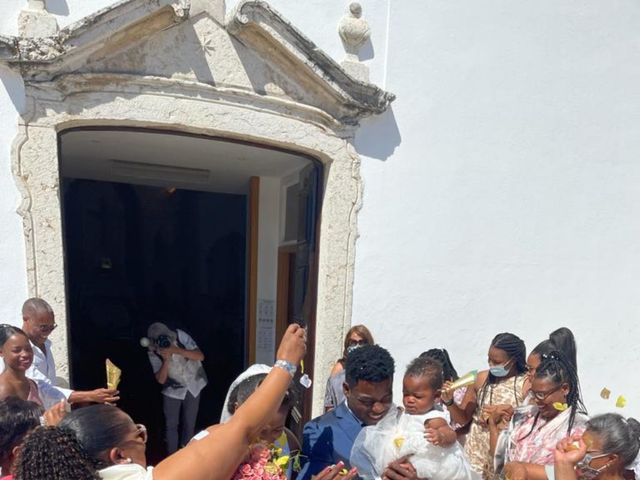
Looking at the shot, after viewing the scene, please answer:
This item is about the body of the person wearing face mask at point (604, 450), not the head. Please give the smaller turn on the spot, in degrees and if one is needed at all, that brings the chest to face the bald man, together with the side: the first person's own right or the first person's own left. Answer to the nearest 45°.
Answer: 0° — they already face them

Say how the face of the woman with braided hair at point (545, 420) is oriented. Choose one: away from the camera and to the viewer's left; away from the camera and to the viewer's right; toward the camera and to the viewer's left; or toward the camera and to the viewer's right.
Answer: toward the camera and to the viewer's left

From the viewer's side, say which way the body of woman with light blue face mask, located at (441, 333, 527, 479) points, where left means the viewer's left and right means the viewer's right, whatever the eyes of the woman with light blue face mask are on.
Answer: facing the viewer and to the left of the viewer

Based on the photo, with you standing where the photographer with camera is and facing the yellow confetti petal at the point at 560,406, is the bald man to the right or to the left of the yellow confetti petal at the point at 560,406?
right

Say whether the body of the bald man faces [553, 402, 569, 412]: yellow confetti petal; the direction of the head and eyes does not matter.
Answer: yes

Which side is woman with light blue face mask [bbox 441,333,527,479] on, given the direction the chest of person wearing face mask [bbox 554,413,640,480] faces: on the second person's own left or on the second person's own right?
on the second person's own right

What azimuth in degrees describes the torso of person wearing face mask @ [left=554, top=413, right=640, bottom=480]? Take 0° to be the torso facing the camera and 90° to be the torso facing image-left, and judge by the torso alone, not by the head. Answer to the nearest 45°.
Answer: approximately 90°

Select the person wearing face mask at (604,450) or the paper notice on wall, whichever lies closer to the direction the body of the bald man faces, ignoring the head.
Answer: the person wearing face mask
